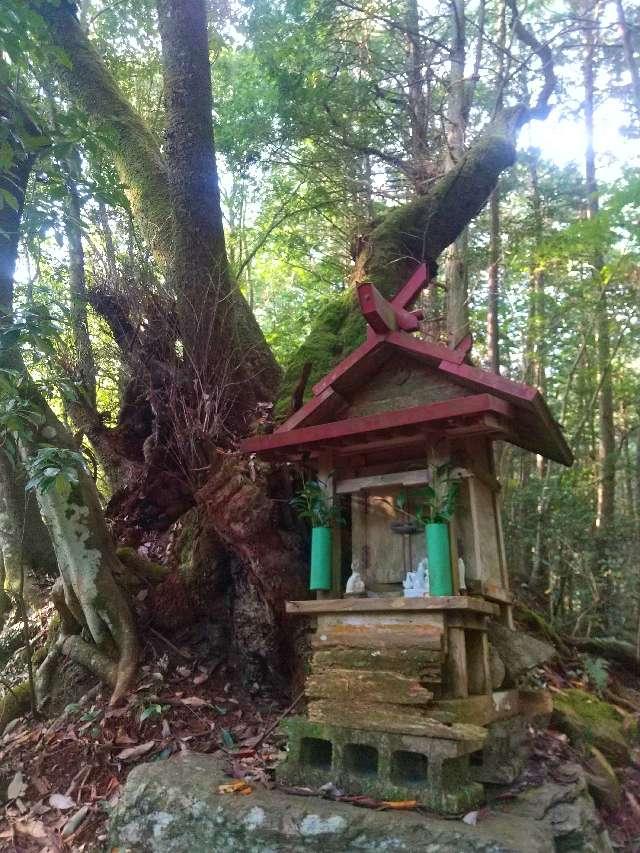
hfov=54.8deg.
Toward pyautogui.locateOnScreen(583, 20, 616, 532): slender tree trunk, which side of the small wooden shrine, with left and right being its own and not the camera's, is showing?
back

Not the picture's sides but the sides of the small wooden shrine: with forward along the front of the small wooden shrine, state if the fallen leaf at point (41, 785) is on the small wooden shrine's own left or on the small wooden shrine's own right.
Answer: on the small wooden shrine's own right

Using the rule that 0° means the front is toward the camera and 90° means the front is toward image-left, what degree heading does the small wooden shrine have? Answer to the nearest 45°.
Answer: approximately 45°

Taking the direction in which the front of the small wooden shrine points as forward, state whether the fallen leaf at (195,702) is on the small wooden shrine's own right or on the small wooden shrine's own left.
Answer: on the small wooden shrine's own right

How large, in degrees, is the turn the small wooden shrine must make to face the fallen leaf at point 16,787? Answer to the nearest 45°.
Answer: approximately 45° to its right

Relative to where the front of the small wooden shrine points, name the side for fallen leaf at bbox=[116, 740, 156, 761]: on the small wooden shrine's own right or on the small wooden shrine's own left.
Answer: on the small wooden shrine's own right

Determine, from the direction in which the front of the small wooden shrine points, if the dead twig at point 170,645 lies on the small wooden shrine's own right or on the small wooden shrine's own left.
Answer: on the small wooden shrine's own right
